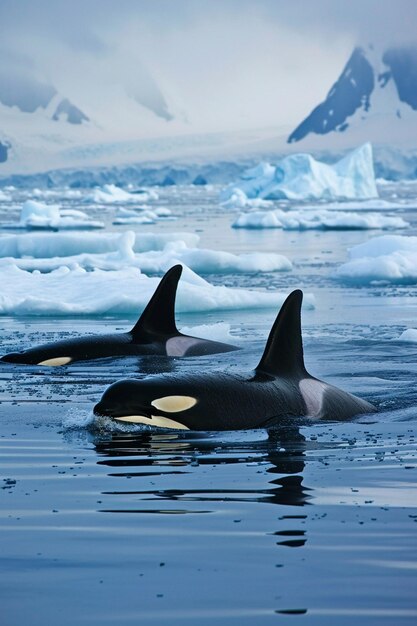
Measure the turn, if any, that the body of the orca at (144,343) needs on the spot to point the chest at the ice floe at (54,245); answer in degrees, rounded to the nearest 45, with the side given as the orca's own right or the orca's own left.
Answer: approximately 90° to the orca's own right

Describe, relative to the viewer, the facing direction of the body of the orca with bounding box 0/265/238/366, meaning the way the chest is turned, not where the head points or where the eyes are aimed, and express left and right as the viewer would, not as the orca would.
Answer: facing to the left of the viewer

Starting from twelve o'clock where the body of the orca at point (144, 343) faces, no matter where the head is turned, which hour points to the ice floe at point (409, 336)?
The ice floe is roughly at 5 o'clock from the orca.

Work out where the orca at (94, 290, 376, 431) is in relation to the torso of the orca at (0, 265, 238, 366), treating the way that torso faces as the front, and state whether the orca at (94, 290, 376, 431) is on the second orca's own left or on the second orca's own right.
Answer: on the second orca's own left

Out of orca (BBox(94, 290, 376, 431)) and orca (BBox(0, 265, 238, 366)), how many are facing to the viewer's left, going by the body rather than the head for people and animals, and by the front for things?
2

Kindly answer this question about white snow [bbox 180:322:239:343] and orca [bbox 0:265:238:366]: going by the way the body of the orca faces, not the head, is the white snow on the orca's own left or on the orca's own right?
on the orca's own right

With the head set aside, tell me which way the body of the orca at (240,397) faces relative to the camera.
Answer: to the viewer's left

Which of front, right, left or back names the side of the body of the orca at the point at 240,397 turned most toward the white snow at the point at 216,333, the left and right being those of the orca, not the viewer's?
right

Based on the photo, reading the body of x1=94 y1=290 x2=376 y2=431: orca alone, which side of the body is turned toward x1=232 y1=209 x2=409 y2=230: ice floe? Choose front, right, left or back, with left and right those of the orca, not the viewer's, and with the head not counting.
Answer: right

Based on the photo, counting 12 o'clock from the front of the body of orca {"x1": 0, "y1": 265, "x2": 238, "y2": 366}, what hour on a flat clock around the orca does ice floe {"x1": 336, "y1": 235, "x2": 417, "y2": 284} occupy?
The ice floe is roughly at 4 o'clock from the orca.
